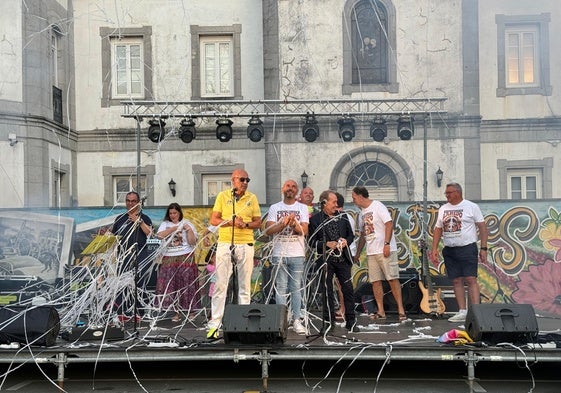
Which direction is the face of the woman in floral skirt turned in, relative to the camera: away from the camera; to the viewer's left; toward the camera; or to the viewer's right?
toward the camera

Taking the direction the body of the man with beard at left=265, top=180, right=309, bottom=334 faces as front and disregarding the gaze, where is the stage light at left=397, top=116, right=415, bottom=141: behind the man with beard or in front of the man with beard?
behind

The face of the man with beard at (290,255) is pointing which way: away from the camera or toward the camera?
toward the camera

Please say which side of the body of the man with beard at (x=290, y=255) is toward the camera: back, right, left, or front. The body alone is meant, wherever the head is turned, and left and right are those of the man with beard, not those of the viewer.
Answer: front

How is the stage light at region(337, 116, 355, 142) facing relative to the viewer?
toward the camera

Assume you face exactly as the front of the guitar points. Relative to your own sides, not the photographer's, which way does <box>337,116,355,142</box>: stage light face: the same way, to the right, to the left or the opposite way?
the same way

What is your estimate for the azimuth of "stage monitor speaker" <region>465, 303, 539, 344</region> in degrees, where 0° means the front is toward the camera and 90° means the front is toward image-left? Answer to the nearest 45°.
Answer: approximately 180°

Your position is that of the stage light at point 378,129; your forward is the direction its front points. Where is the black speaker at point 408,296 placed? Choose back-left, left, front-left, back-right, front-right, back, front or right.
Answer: front

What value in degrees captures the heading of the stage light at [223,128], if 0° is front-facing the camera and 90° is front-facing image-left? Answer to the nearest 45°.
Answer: approximately 0°

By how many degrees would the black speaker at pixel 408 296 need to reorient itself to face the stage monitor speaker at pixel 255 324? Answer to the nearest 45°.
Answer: approximately 45° to its right

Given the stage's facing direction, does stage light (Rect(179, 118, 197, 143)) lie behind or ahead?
behind

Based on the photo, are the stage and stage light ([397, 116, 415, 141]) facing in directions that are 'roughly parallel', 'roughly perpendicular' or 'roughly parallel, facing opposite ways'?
roughly parallel

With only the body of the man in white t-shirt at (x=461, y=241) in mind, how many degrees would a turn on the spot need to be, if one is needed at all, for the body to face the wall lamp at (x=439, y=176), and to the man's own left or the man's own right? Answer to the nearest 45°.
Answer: approximately 135° to the man's own right

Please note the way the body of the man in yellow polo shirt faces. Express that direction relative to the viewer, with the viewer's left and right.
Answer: facing the viewer

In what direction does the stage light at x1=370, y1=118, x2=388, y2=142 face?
toward the camera
